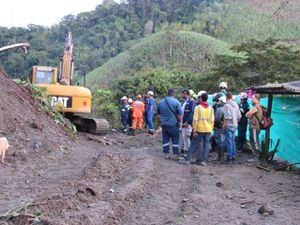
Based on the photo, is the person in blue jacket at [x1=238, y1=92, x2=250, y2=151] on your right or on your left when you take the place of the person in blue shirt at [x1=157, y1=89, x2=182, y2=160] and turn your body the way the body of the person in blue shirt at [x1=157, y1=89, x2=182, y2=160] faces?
on your right

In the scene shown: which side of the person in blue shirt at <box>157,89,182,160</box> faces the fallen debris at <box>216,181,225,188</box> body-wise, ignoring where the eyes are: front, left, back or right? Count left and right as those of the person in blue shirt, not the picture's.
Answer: back

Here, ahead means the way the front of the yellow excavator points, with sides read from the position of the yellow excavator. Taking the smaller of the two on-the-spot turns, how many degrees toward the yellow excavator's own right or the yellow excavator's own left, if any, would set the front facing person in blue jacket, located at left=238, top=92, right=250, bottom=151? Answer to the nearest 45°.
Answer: approximately 135° to the yellow excavator's own right

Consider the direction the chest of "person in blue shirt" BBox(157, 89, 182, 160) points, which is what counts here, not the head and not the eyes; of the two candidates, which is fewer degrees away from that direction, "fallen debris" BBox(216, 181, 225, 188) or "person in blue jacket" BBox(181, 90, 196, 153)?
the person in blue jacket

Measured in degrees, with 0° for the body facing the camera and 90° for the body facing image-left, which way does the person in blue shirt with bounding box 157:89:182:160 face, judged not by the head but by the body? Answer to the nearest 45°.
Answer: approximately 180°

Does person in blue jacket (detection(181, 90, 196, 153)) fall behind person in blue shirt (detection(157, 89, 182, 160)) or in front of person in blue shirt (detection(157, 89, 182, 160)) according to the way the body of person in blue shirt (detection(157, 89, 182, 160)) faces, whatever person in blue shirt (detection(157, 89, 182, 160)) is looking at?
in front

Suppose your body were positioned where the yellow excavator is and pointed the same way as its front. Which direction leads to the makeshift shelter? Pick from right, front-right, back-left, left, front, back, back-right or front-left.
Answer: back-right

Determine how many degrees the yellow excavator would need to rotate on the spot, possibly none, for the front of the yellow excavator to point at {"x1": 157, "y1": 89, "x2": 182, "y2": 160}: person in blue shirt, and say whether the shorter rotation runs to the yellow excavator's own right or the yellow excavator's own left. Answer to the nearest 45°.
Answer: approximately 135° to the yellow excavator's own right

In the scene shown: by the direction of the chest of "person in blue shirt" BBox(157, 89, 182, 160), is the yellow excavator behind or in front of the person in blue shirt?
in front
